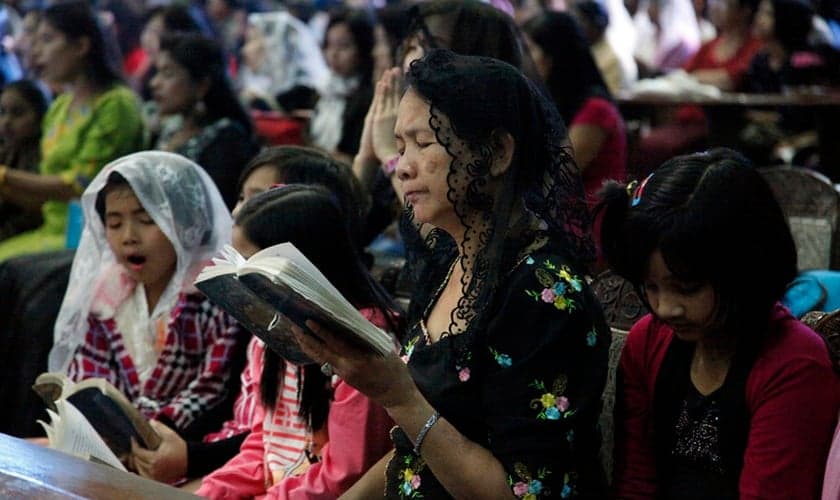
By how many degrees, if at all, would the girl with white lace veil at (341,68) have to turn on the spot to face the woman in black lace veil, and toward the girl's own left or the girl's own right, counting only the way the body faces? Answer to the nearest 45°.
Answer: approximately 45° to the girl's own left

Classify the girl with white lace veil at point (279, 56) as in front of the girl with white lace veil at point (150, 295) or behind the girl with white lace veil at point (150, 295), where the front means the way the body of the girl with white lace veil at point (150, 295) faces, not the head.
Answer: behind

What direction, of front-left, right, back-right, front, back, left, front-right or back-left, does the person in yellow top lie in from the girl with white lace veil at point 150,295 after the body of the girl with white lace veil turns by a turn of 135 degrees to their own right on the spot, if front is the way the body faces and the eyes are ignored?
front

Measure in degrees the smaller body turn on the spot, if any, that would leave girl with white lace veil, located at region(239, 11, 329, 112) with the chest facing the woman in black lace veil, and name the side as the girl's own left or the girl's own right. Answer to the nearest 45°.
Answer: approximately 90° to the girl's own left

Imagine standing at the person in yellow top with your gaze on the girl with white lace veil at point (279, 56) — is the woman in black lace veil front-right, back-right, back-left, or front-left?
back-right

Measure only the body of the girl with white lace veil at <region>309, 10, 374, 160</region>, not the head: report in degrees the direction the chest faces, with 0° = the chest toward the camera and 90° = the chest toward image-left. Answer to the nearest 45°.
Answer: approximately 45°
